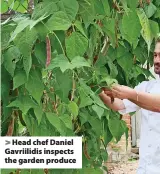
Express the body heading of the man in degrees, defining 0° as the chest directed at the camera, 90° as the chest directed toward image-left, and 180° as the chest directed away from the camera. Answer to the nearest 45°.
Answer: approximately 45°
